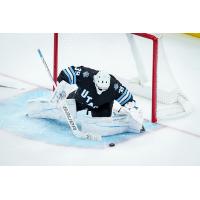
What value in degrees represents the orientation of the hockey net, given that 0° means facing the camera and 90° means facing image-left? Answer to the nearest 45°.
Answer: approximately 45°
